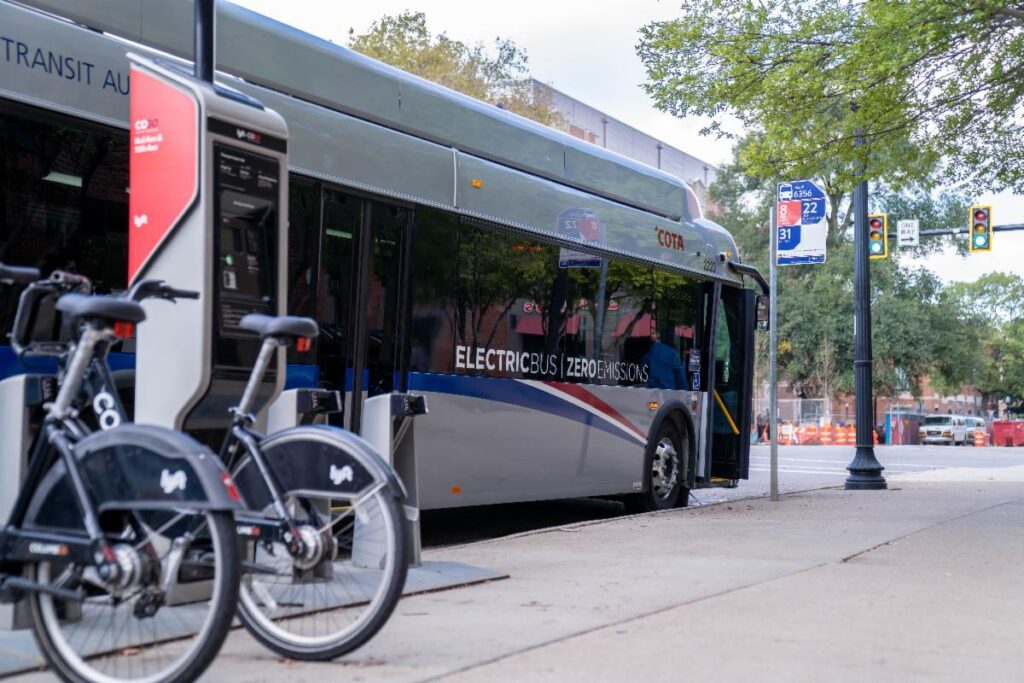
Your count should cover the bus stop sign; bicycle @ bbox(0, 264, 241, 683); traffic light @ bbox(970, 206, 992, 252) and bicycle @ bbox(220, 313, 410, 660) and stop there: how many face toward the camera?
2

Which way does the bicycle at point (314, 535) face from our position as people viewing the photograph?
facing away from the viewer and to the left of the viewer

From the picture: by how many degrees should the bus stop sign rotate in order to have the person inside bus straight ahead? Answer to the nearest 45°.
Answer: approximately 45° to its right

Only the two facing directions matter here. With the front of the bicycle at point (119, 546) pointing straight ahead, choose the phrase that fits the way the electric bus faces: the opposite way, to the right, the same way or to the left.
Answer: to the right

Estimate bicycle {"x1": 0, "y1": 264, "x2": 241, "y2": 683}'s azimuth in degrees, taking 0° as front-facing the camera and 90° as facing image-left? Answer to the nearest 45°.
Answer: approximately 135°

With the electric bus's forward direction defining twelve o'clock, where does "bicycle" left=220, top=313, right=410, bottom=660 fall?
The bicycle is roughly at 5 o'clock from the electric bus.

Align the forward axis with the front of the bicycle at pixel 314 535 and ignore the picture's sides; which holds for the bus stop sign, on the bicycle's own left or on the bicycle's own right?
on the bicycle's own right

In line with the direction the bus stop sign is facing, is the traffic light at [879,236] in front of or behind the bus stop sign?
behind

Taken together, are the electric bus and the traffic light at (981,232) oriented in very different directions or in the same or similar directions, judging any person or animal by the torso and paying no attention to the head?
very different directions

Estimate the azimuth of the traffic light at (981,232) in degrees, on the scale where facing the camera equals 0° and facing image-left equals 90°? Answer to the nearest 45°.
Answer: approximately 0°
